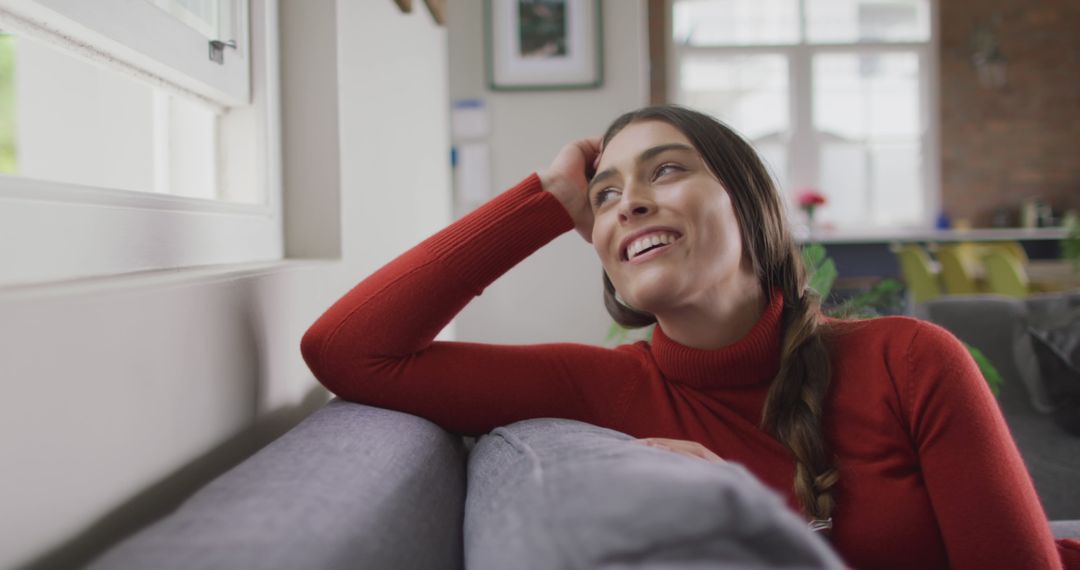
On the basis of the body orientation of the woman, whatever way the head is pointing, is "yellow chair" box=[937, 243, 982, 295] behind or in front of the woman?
behind

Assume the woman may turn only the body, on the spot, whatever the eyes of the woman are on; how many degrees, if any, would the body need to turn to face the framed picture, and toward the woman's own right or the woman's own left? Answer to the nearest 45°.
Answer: approximately 135° to the woman's own right

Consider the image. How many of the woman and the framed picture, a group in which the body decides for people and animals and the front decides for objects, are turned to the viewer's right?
0

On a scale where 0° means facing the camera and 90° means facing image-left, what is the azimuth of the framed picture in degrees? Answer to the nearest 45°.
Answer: approximately 0°

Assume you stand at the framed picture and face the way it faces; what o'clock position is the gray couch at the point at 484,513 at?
The gray couch is roughly at 12 o'clock from the framed picture.

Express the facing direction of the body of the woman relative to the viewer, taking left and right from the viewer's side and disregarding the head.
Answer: facing the viewer and to the left of the viewer
